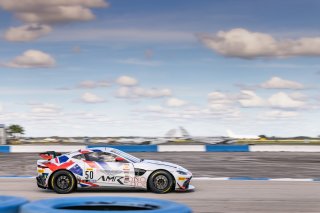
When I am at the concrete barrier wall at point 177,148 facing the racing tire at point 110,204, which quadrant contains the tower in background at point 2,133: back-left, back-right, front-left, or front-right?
back-right

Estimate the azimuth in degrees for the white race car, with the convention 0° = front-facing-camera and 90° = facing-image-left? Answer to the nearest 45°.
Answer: approximately 270°

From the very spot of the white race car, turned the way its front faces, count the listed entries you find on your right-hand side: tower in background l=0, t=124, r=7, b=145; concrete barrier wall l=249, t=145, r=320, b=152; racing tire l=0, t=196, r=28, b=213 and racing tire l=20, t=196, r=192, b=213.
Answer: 2

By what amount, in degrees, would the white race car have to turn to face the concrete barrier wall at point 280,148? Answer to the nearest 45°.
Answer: approximately 45° to its left

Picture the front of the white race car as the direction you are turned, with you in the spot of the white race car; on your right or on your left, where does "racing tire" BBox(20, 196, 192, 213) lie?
on your right

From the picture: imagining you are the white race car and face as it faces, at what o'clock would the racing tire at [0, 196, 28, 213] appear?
The racing tire is roughly at 3 o'clock from the white race car.

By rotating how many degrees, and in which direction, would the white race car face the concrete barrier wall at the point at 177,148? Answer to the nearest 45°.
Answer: approximately 90° to its left

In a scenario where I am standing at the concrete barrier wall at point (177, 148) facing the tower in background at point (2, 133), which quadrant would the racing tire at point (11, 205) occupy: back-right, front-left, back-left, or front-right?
back-left

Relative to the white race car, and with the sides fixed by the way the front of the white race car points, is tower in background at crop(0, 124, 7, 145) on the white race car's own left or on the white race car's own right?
on the white race car's own left

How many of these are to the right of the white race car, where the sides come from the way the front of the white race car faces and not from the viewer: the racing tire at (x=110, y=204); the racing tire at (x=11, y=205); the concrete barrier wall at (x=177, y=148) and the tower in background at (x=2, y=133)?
2
